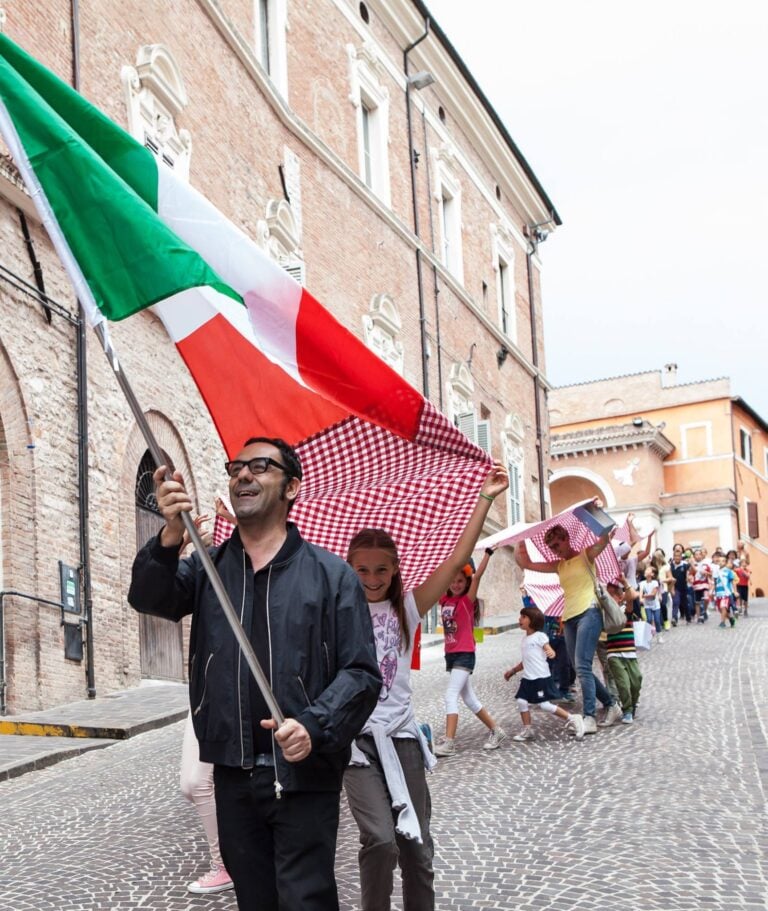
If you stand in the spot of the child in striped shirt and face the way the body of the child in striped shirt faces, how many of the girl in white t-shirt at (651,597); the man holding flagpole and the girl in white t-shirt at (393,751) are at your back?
1

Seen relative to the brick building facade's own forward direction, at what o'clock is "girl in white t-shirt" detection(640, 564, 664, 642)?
The girl in white t-shirt is roughly at 10 o'clock from the brick building facade.

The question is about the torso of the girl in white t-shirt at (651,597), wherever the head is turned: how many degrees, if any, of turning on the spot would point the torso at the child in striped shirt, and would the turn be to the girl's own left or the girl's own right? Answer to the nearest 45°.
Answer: approximately 45° to the girl's own left

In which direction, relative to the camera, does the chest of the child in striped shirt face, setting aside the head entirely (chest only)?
toward the camera

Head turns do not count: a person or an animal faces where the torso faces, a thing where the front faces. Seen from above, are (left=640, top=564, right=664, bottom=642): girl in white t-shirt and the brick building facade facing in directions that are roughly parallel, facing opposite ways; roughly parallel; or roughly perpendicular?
roughly perpendicular

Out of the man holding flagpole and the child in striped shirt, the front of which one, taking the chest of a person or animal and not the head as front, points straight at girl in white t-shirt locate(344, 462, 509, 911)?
the child in striped shirt

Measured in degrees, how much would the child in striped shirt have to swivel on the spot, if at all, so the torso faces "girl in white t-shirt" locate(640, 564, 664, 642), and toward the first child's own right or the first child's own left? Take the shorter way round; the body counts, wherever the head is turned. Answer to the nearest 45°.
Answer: approximately 180°

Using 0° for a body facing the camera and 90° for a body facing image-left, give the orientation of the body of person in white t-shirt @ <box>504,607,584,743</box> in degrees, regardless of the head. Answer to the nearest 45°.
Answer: approximately 90°
